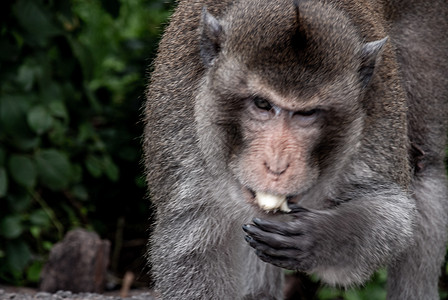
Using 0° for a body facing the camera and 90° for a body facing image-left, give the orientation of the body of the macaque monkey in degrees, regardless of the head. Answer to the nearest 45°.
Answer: approximately 0°

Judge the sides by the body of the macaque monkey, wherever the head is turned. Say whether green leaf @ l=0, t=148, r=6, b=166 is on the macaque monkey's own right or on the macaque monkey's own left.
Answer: on the macaque monkey's own right

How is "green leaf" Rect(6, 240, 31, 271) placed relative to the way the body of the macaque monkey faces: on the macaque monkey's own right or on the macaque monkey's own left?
on the macaque monkey's own right

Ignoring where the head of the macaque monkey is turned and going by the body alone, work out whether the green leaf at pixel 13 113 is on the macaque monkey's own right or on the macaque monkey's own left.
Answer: on the macaque monkey's own right
